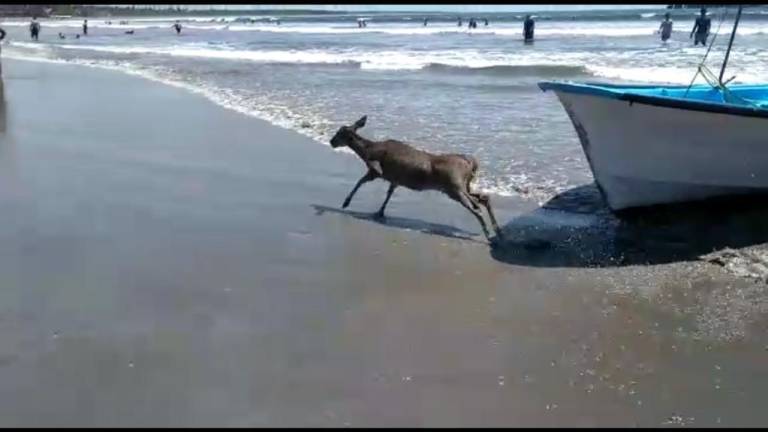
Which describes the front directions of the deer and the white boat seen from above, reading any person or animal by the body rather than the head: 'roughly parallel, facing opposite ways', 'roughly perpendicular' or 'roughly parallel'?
roughly parallel

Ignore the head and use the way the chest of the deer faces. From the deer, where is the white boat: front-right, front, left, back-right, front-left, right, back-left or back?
back

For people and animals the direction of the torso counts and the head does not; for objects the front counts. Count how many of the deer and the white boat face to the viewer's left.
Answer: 2

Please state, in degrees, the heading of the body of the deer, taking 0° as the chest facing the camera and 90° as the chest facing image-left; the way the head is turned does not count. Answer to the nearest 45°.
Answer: approximately 90°

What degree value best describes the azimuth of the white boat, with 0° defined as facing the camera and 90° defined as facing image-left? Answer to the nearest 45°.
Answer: approximately 90°

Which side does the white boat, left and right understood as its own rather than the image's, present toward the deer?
front
